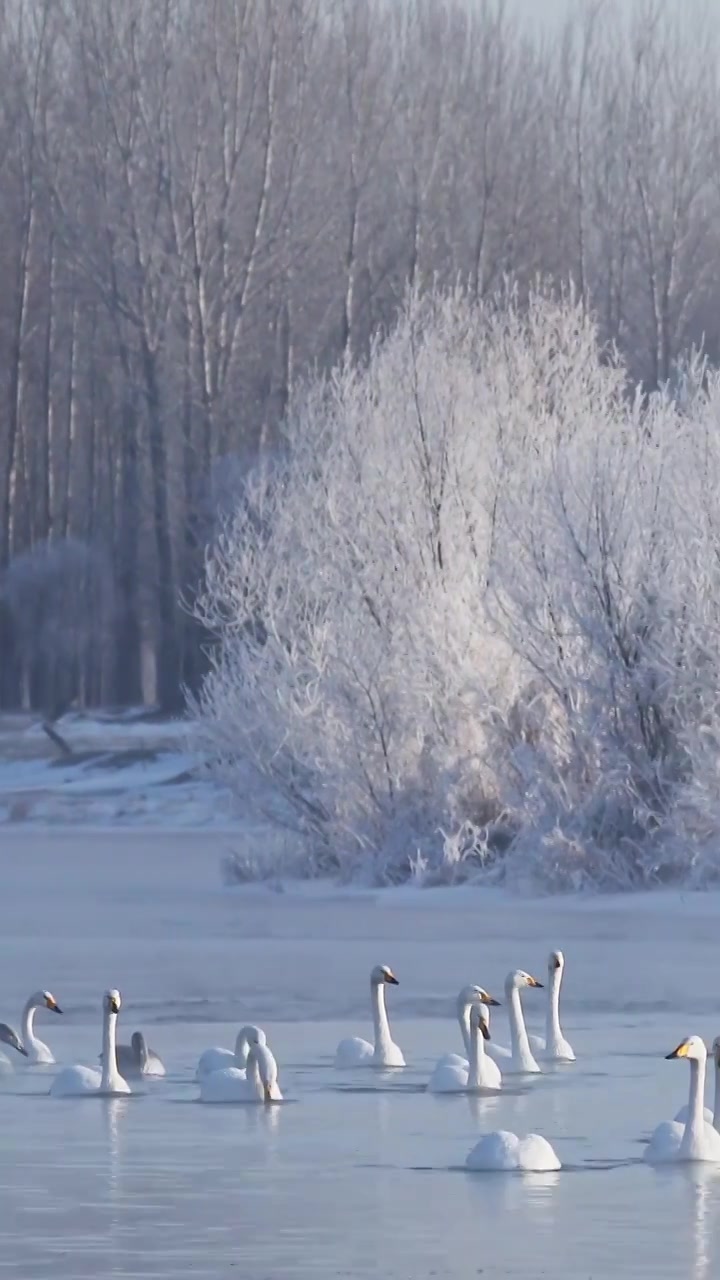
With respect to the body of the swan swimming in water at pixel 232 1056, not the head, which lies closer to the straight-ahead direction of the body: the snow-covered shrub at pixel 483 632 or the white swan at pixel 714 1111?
the white swan

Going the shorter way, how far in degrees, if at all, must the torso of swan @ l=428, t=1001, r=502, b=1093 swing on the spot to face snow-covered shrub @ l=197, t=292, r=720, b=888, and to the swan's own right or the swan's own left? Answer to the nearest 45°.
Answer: approximately 135° to the swan's own left

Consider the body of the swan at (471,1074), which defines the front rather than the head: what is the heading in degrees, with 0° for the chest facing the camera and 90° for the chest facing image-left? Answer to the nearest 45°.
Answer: approximately 315°

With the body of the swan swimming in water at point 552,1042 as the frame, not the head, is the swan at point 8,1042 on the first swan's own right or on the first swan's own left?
on the first swan's own right

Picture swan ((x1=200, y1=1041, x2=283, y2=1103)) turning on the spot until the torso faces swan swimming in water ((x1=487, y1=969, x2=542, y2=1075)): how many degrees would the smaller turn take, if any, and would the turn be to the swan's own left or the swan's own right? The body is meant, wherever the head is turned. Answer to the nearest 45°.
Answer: approximately 45° to the swan's own left

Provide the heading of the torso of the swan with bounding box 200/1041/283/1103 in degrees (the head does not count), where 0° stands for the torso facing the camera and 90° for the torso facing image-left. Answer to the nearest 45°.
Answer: approximately 270°

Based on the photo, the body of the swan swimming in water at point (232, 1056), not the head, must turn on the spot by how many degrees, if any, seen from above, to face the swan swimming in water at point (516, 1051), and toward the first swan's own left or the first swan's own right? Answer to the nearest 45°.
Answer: approximately 45° to the first swan's own left

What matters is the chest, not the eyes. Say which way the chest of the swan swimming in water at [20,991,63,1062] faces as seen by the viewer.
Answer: to the viewer's right

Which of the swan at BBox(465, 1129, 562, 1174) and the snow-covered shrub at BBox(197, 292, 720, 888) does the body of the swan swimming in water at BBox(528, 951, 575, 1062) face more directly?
the swan

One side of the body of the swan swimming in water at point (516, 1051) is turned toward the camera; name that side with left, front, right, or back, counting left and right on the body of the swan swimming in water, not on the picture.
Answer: right

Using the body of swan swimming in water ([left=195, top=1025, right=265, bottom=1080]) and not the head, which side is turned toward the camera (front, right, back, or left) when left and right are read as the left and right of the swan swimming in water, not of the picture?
right

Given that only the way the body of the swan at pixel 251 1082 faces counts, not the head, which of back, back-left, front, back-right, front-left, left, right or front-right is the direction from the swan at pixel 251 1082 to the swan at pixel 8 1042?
back-left

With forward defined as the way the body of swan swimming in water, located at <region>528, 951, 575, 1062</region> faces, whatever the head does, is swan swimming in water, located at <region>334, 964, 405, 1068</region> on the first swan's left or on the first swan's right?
on the first swan's right
